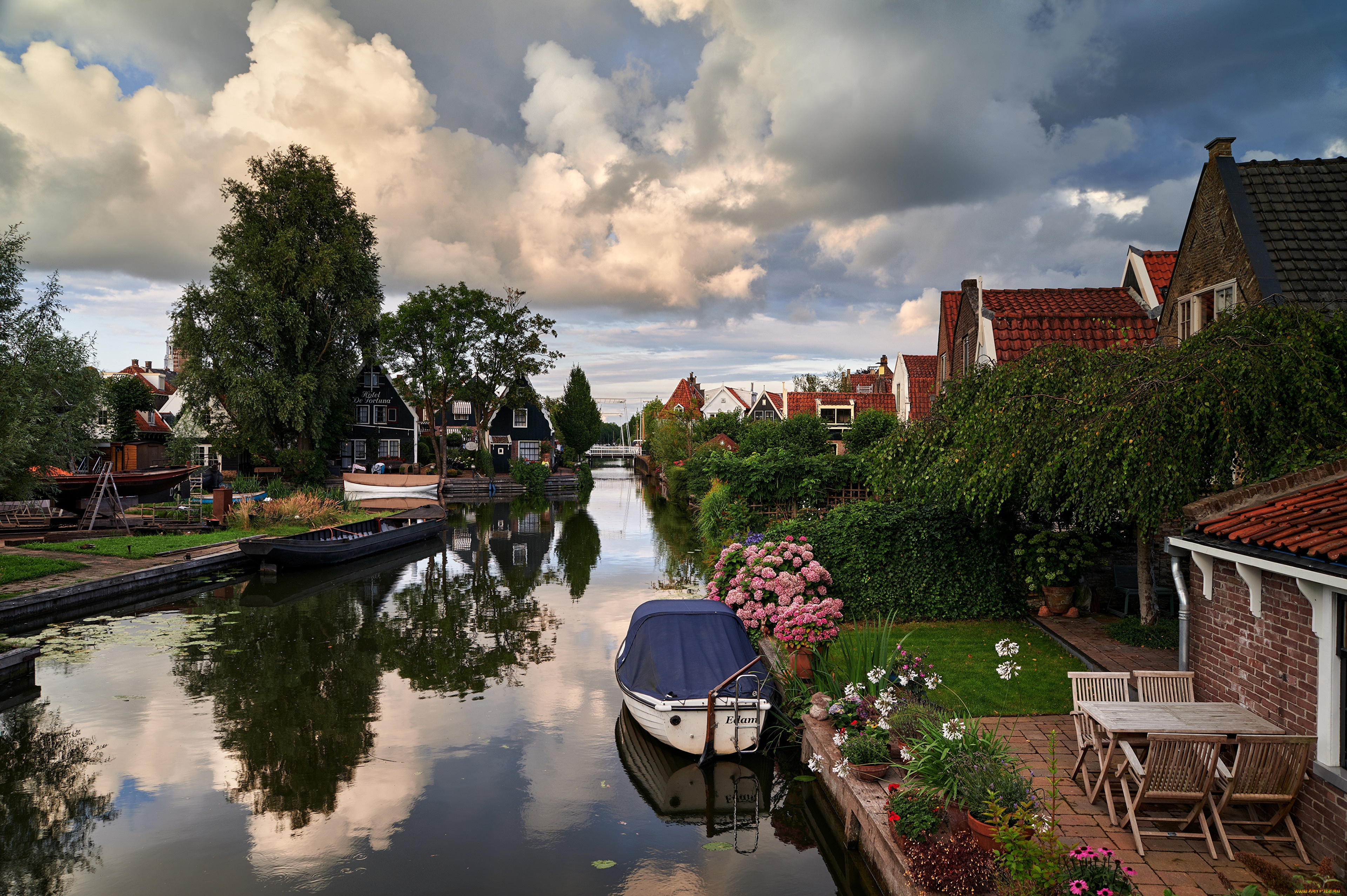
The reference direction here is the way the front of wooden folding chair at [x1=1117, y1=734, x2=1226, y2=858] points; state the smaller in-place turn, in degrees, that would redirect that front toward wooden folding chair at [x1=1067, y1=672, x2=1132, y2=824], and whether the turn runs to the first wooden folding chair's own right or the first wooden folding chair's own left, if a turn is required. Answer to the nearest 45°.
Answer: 0° — it already faces it

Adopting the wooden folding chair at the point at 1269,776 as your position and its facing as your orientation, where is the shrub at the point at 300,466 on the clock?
The shrub is roughly at 11 o'clock from the wooden folding chair.

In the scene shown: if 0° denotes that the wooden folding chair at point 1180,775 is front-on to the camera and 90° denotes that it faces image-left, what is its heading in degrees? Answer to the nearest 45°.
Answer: approximately 135°

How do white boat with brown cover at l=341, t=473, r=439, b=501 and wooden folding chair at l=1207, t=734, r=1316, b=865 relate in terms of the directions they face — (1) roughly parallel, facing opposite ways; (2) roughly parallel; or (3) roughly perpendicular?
roughly perpendicular

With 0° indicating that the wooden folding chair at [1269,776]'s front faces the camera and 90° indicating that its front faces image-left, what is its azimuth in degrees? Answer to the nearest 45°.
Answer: approximately 135°
